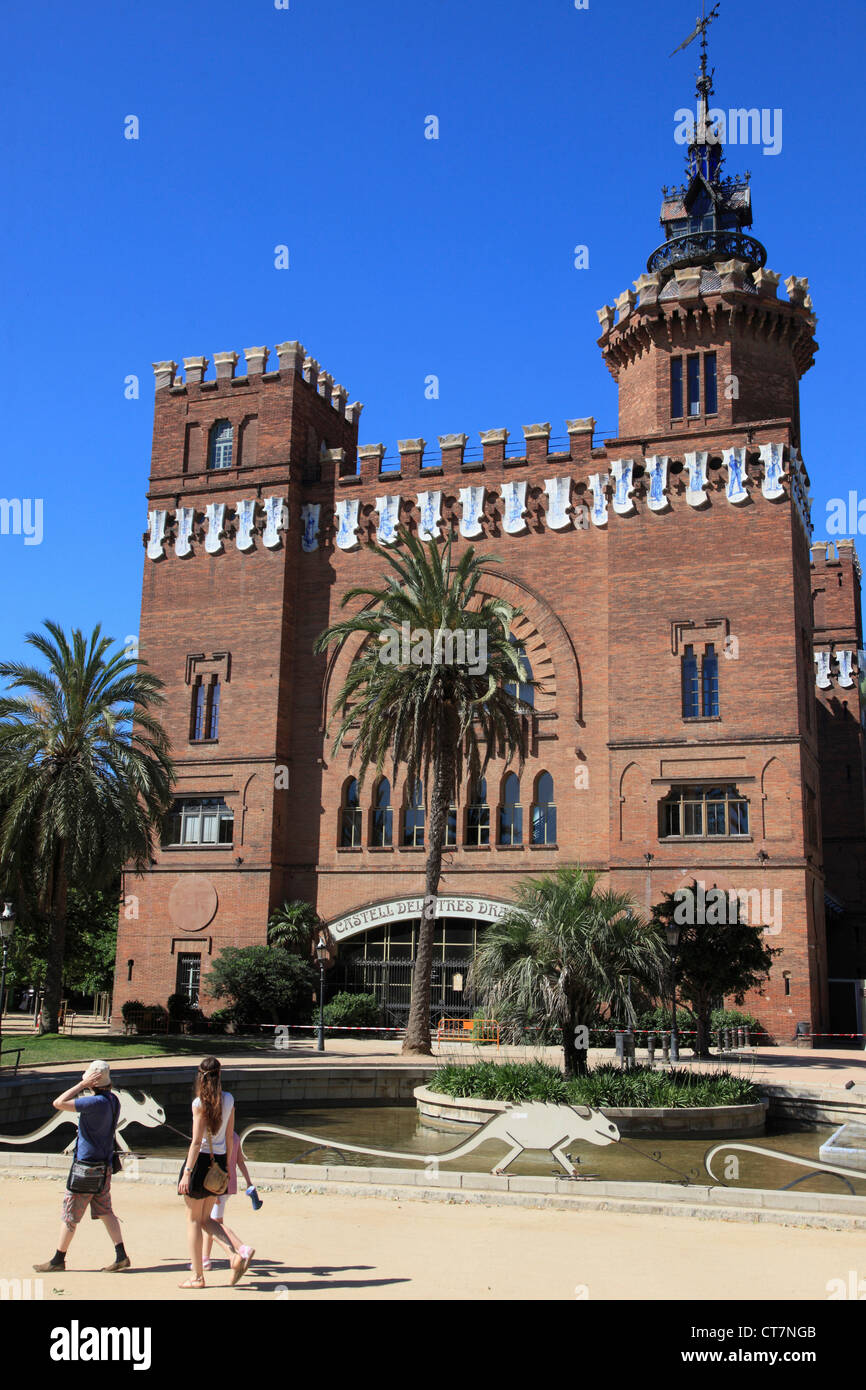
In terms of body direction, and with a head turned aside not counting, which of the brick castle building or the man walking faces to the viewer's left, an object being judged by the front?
the man walking

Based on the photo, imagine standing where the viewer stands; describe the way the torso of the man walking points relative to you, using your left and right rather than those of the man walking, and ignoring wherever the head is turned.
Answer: facing to the left of the viewer

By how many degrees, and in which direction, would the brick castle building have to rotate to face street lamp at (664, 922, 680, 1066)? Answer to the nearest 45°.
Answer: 0° — it already faces it

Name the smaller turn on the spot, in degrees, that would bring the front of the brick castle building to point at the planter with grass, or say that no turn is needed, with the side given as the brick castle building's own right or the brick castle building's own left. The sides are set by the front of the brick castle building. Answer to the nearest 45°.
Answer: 0° — it already faces it

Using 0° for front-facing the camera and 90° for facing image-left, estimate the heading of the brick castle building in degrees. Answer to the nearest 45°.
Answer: approximately 0°

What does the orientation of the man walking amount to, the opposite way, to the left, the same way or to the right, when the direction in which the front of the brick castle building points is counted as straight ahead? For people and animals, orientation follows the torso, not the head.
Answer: to the right

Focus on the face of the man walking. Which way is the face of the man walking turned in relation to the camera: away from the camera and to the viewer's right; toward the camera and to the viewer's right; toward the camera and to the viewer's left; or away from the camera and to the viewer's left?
away from the camera and to the viewer's left

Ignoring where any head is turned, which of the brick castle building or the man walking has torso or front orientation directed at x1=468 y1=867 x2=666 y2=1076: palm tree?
the brick castle building

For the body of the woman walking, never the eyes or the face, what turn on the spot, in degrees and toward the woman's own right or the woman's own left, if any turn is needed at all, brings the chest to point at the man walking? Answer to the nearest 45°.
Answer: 0° — they already face them

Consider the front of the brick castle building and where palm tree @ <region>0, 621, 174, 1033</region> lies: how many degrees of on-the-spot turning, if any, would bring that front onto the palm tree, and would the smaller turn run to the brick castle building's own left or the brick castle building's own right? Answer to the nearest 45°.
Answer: approximately 45° to the brick castle building's own right

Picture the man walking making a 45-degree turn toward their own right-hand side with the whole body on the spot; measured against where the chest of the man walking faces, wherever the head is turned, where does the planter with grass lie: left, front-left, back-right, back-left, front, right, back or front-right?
right

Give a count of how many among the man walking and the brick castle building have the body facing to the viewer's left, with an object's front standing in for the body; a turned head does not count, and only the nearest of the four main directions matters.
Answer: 1

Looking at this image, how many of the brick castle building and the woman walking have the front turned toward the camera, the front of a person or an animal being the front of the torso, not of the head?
1
